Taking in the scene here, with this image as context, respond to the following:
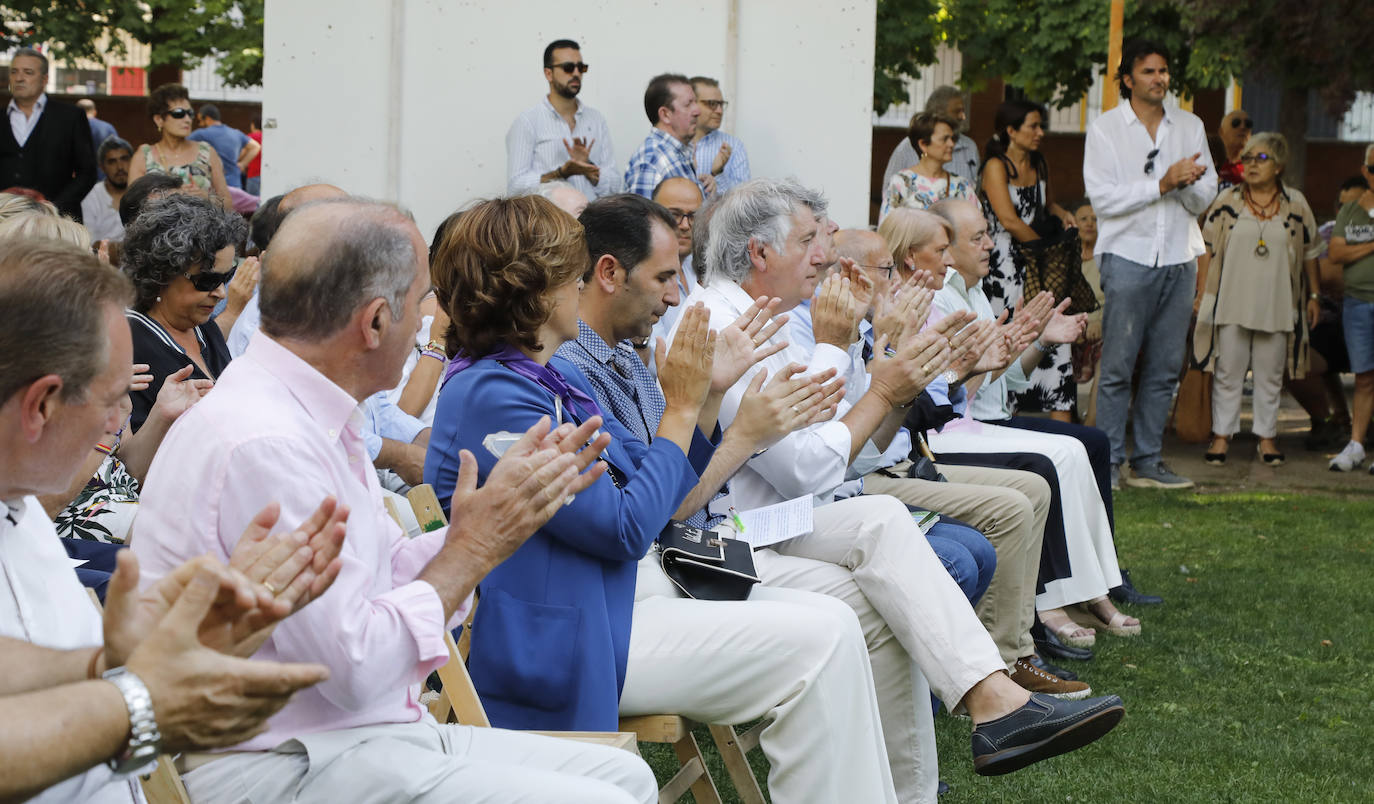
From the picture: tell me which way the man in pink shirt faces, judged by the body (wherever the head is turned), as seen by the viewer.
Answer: to the viewer's right

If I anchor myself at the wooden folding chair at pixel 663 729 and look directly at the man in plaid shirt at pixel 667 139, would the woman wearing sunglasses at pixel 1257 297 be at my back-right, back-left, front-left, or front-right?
front-right

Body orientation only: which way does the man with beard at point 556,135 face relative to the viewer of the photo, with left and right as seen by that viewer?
facing the viewer and to the right of the viewer

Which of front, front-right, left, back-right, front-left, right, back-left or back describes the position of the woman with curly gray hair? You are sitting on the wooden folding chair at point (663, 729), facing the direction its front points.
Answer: back-left

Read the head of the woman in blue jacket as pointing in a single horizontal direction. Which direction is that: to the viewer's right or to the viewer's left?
to the viewer's right

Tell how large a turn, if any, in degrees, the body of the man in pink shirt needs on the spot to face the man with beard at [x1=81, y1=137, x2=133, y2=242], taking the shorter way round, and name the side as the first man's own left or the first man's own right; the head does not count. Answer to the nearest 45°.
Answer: approximately 90° to the first man's own left

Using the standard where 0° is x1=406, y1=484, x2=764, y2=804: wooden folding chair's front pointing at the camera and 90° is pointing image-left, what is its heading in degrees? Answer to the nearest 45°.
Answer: approximately 270°

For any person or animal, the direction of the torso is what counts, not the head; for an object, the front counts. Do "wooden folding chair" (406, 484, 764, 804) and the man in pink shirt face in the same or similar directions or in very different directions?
same or similar directions

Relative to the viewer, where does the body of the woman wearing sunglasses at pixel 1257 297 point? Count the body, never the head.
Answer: toward the camera

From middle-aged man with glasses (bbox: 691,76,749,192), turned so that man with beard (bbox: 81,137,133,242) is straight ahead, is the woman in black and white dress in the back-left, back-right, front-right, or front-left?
back-right
